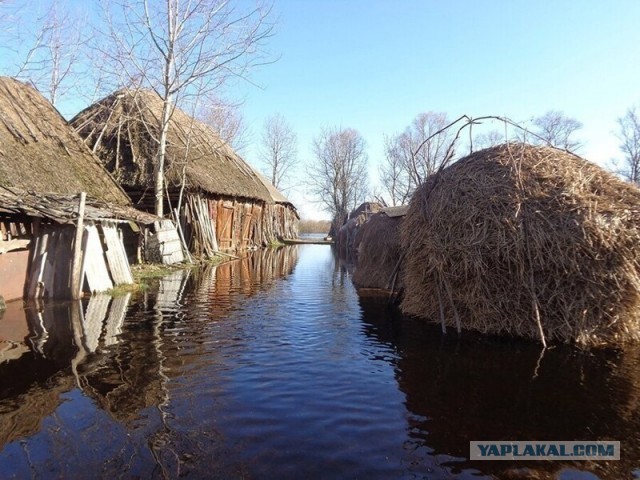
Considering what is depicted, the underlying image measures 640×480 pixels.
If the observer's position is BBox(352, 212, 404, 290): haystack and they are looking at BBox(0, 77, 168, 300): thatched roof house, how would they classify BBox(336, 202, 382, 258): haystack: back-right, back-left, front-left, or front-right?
back-right

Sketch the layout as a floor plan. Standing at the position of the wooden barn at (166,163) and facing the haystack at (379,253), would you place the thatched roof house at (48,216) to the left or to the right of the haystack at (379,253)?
right

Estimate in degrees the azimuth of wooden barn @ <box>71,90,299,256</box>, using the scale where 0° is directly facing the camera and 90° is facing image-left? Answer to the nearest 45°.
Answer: approximately 315°

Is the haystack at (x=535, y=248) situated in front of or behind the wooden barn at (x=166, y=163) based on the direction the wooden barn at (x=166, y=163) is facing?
in front

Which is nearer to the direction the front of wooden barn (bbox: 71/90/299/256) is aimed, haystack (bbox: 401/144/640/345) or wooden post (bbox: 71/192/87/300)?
the haystack

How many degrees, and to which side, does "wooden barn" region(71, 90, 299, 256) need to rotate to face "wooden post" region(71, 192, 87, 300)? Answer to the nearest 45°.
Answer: approximately 45° to its right

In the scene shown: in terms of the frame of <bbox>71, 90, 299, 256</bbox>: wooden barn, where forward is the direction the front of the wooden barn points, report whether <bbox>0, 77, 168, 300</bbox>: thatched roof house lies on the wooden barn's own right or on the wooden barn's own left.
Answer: on the wooden barn's own right

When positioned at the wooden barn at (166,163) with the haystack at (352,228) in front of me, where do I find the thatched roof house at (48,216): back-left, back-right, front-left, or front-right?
back-right

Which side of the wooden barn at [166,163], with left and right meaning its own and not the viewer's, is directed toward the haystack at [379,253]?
front
